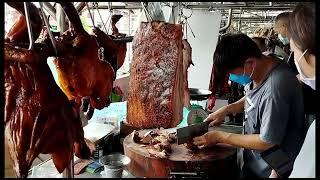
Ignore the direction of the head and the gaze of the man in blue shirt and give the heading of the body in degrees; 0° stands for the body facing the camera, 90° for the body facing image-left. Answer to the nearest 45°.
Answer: approximately 90°

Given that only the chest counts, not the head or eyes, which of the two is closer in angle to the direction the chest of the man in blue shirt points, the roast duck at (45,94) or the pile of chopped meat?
the pile of chopped meat

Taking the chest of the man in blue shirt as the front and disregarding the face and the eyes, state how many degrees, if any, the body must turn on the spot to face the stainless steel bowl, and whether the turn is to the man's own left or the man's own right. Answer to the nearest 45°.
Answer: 0° — they already face it

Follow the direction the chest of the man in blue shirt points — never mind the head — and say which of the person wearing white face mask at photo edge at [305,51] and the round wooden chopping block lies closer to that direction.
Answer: the round wooden chopping block

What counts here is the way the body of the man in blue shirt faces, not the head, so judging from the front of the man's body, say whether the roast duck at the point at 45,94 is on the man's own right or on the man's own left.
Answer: on the man's own left

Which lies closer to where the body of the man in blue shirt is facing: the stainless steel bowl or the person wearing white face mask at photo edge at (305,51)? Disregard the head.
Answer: the stainless steel bowl

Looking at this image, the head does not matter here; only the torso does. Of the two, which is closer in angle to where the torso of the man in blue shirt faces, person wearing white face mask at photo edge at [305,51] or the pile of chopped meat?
the pile of chopped meat

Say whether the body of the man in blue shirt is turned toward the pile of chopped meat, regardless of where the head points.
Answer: yes

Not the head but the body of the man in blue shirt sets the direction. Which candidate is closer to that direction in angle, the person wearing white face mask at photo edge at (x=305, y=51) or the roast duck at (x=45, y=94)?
the roast duck

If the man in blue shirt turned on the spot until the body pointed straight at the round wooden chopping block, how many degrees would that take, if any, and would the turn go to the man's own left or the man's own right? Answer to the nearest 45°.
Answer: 0° — they already face it
